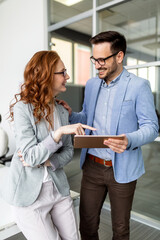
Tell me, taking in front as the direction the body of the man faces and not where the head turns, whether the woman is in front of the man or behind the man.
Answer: in front

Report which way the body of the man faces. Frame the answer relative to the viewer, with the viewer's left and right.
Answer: facing the viewer and to the left of the viewer

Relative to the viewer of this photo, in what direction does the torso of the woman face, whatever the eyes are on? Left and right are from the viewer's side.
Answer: facing the viewer and to the right of the viewer

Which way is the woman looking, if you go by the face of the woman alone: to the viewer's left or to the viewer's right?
to the viewer's right

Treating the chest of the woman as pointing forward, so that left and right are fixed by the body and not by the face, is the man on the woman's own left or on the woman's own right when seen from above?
on the woman's own left

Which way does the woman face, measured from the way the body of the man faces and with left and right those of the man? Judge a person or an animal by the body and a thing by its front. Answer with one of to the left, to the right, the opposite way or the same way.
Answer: to the left

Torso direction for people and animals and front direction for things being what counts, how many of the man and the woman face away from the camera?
0
